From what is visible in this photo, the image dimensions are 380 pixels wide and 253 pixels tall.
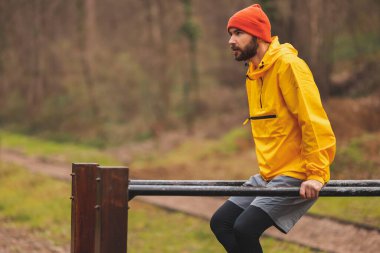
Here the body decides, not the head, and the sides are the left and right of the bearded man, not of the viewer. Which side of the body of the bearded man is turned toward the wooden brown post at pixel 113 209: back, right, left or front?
front

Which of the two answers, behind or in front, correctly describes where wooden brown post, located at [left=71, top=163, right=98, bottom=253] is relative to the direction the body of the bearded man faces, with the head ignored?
in front

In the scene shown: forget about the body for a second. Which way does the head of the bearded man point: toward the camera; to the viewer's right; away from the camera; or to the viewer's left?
to the viewer's left

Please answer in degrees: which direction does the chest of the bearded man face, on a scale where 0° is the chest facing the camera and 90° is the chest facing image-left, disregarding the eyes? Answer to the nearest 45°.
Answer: approximately 45°
